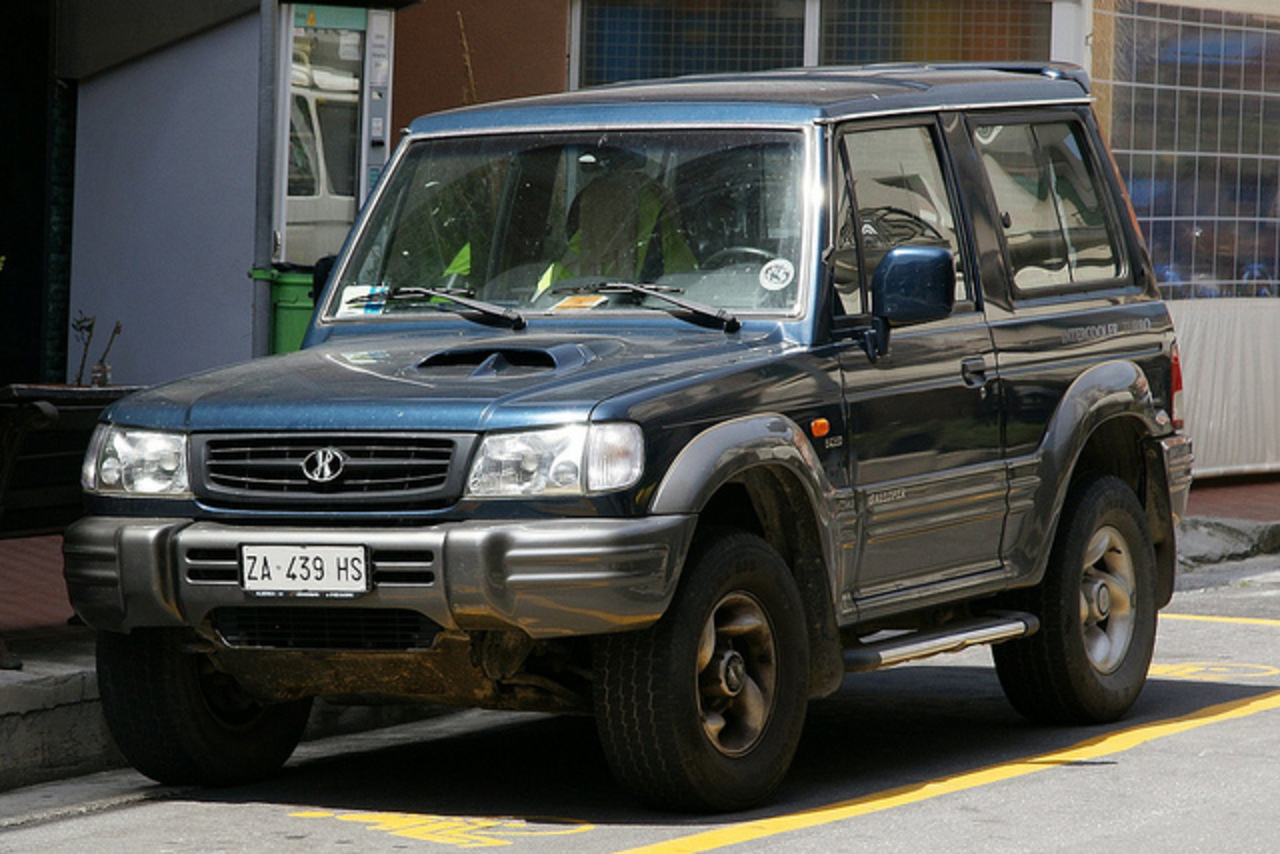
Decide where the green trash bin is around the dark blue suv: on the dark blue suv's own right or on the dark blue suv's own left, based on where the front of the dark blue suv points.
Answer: on the dark blue suv's own right

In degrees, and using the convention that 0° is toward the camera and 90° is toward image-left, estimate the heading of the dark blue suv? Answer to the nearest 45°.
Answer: approximately 45°
